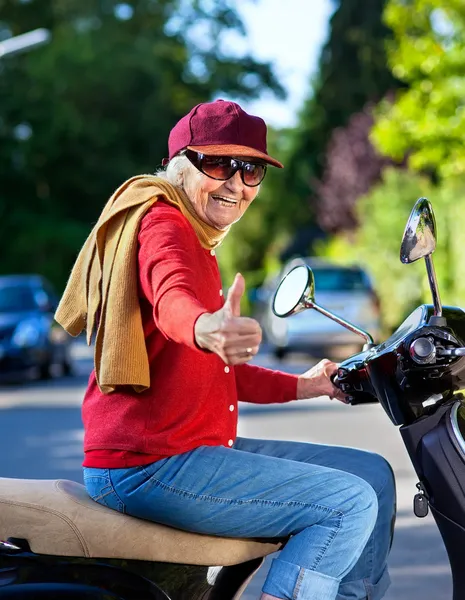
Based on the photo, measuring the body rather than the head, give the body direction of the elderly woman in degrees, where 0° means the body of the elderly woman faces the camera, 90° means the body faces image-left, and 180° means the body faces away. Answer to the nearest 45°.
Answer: approximately 270°
